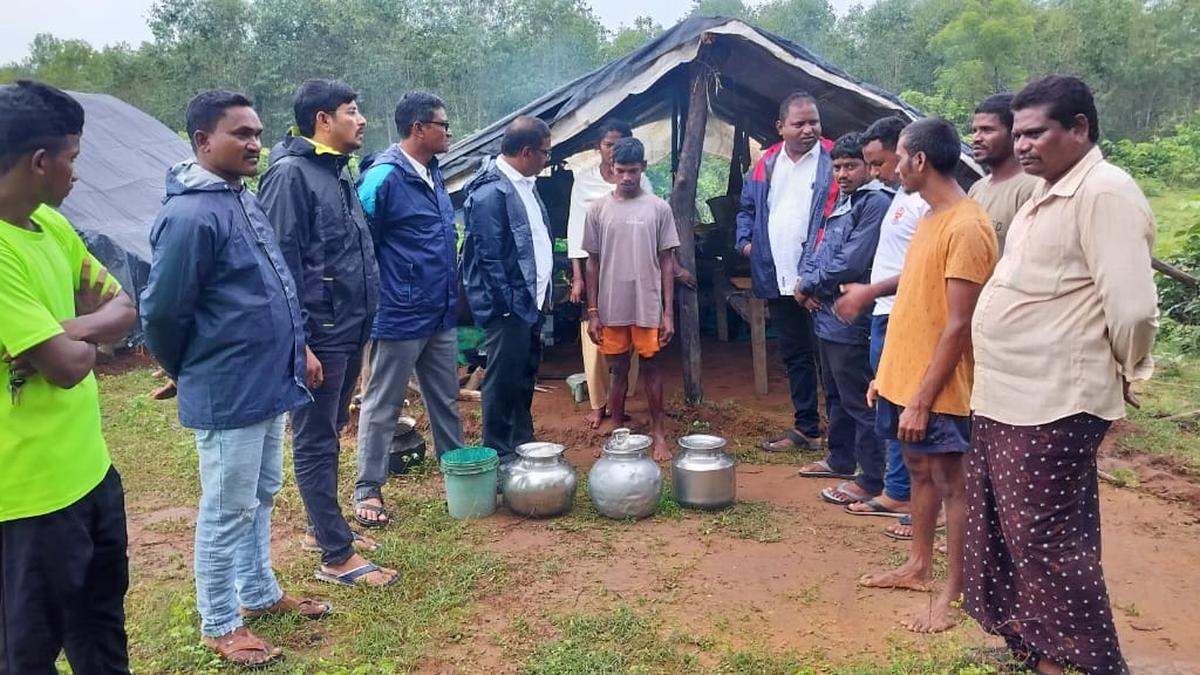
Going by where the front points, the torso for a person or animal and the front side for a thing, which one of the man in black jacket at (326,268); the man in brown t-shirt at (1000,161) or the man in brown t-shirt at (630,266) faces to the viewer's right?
the man in black jacket

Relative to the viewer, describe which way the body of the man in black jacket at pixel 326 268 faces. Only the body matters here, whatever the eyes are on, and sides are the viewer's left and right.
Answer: facing to the right of the viewer

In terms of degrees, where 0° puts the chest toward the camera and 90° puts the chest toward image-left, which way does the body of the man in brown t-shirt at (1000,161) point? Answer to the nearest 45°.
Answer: approximately 45°

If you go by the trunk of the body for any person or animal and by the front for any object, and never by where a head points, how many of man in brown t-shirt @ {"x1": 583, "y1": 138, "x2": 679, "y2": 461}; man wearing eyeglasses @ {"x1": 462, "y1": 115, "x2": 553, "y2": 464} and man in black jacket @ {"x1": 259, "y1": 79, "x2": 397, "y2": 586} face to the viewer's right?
2

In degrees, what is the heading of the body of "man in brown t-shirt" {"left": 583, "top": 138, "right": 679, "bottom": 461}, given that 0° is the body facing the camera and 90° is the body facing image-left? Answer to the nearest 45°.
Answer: approximately 0°

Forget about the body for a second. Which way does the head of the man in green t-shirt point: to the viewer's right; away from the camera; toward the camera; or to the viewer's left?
to the viewer's right

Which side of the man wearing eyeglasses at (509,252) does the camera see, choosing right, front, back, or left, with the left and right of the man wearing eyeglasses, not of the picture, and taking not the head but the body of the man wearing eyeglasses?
right

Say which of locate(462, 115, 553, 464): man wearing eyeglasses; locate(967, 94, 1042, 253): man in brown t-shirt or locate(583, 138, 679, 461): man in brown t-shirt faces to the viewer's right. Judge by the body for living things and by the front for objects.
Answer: the man wearing eyeglasses

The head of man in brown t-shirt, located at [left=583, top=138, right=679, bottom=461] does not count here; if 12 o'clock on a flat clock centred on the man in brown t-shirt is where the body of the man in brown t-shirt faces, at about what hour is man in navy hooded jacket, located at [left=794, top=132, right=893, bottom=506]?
The man in navy hooded jacket is roughly at 10 o'clock from the man in brown t-shirt.

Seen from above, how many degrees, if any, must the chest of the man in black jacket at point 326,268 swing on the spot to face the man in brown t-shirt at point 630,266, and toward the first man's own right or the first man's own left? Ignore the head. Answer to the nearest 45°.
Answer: approximately 45° to the first man's own left

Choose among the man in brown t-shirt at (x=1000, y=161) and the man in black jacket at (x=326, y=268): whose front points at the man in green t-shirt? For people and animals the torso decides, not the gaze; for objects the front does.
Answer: the man in brown t-shirt

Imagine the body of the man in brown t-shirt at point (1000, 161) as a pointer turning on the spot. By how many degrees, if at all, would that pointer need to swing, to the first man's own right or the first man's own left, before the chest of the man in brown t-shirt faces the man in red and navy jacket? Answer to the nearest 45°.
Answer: approximately 90° to the first man's own right
